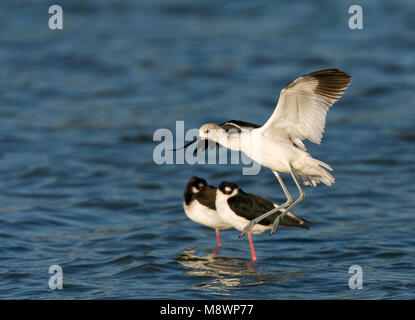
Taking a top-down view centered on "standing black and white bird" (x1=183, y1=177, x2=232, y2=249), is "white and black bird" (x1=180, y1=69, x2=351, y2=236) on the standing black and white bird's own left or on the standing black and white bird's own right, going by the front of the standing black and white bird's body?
on the standing black and white bird's own left

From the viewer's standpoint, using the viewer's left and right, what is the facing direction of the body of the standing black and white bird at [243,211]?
facing to the left of the viewer

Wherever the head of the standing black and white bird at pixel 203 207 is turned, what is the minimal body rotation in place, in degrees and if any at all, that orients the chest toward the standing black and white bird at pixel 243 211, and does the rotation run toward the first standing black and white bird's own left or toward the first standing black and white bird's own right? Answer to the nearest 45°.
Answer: approximately 135° to the first standing black and white bird's own left

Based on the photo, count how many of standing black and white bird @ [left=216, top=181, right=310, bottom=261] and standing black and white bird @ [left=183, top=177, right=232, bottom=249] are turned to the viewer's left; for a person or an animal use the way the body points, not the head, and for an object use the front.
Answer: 2

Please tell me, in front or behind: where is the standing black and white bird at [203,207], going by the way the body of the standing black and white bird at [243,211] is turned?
in front

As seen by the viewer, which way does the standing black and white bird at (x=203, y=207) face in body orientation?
to the viewer's left
